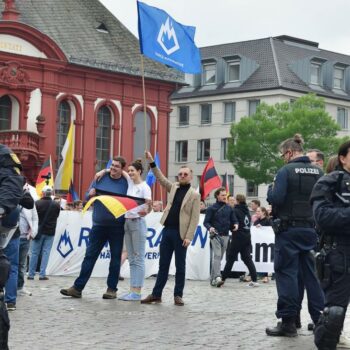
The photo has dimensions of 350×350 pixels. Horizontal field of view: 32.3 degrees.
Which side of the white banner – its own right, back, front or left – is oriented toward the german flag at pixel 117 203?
front

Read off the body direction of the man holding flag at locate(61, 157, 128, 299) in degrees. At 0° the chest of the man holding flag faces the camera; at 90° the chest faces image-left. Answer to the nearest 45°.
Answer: approximately 45°

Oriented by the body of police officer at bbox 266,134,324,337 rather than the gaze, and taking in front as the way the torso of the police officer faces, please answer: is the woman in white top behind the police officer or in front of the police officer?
in front

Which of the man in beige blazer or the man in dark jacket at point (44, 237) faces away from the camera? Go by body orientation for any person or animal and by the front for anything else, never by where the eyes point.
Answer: the man in dark jacket

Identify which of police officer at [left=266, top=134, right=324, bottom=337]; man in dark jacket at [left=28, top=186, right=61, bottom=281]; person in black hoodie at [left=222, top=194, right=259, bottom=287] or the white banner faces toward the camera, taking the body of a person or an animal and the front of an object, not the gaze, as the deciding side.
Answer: the white banner

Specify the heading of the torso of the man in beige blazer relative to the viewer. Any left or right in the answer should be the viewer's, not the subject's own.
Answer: facing the viewer and to the left of the viewer

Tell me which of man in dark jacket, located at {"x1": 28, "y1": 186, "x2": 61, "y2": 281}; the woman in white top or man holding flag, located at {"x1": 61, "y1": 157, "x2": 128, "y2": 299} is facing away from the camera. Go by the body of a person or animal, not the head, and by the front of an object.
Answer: the man in dark jacket

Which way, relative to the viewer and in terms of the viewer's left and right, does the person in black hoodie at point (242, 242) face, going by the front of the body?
facing away from the viewer and to the left of the viewer

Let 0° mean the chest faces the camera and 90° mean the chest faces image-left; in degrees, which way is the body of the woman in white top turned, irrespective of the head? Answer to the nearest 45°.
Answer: approximately 45°
